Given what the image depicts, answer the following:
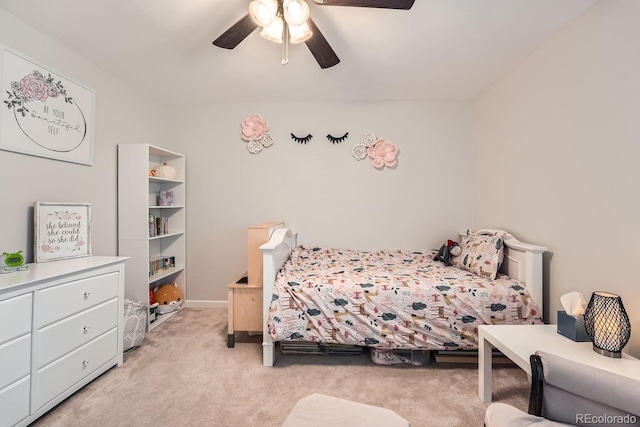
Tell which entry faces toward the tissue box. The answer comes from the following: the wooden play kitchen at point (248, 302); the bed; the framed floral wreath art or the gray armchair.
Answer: the framed floral wreath art

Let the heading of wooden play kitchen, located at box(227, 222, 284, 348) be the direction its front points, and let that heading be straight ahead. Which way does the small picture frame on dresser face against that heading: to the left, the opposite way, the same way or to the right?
the opposite way

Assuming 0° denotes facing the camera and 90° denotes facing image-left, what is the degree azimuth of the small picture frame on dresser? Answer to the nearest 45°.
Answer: approximately 315°

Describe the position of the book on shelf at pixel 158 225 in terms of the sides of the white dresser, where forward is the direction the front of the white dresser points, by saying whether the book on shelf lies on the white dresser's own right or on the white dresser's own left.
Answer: on the white dresser's own left

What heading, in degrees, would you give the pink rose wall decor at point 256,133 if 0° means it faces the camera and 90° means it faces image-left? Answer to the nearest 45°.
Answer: approximately 0°

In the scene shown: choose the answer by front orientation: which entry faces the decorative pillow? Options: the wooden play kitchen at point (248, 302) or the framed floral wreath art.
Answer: the framed floral wreath art

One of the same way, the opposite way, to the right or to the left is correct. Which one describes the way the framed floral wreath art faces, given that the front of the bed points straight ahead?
the opposite way

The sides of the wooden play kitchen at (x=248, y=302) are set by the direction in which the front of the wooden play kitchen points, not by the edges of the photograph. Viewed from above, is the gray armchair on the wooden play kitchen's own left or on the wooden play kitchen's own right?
on the wooden play kitchen's own left

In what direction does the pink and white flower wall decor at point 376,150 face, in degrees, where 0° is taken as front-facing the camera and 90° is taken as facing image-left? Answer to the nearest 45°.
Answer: approximately 0°

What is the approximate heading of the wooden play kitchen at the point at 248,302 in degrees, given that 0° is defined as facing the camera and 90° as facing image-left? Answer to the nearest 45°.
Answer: approximately 90°

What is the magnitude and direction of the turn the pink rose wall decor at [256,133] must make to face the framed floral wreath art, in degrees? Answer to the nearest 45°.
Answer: approximately 45° to its right

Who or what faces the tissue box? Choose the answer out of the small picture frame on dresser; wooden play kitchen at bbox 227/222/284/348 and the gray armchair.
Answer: the small picture frame on dresser

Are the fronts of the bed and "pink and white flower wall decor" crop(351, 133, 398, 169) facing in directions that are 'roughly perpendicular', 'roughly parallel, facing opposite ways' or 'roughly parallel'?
roughly perpendicular
